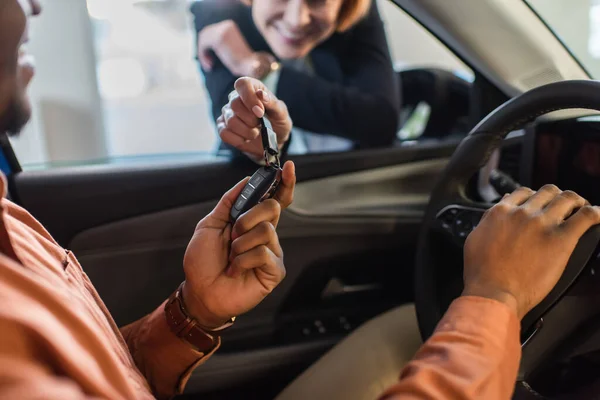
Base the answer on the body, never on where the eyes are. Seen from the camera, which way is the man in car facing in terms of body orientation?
to the viewer's right

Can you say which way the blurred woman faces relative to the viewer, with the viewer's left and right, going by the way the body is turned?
facing the viewer

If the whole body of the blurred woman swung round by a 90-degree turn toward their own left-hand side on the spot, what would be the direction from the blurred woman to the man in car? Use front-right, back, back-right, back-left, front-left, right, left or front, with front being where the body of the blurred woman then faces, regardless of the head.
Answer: right
